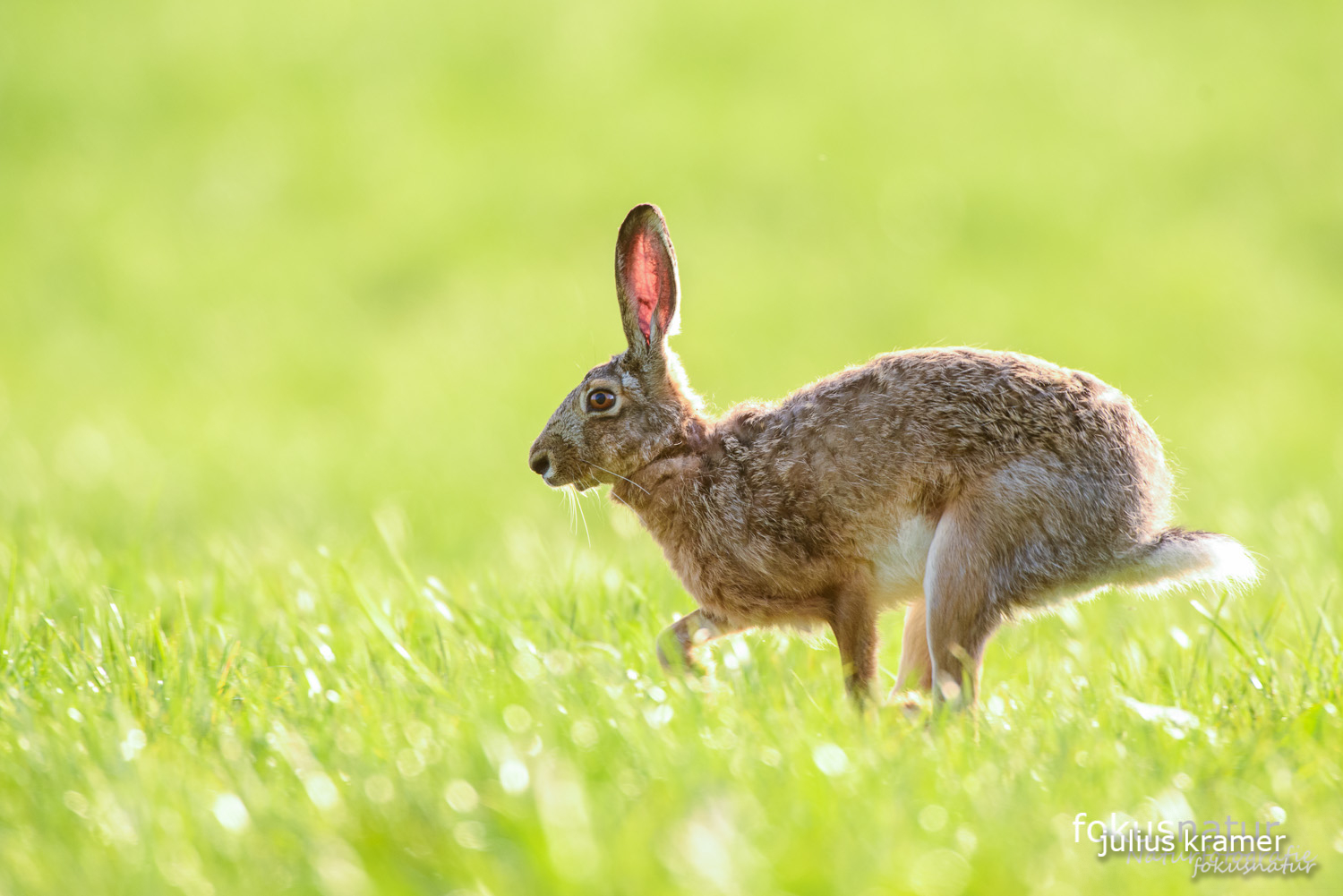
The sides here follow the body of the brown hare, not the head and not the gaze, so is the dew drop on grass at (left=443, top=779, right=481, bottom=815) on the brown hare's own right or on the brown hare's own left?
on the brown hare's own left

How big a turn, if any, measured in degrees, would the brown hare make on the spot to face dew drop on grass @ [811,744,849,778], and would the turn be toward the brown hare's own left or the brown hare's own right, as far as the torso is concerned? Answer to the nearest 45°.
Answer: approximately 90° to the brown hare's own left

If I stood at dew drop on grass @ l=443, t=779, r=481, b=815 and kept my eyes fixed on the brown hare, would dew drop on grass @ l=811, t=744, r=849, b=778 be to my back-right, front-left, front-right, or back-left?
front-right

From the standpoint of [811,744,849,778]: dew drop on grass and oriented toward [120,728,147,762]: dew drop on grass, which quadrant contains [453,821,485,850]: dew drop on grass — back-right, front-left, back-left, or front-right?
front-left

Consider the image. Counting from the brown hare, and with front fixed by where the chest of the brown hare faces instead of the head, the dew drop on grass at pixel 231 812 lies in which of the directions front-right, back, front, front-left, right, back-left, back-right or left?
front-left

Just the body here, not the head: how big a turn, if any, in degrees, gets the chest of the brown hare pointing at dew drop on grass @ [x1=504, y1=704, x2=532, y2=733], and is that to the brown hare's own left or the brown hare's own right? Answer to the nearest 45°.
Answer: approximately 45° to the brown hare's own left

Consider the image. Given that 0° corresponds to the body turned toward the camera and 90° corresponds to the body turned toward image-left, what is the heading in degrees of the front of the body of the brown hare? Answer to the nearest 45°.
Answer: approximately 90°

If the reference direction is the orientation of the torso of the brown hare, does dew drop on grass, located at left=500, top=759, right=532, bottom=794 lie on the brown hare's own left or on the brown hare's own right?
on the brown hare's own left

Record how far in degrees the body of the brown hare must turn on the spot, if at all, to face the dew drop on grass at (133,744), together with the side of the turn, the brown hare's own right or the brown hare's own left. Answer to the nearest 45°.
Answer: approximately 45° to the brown hare's own left
